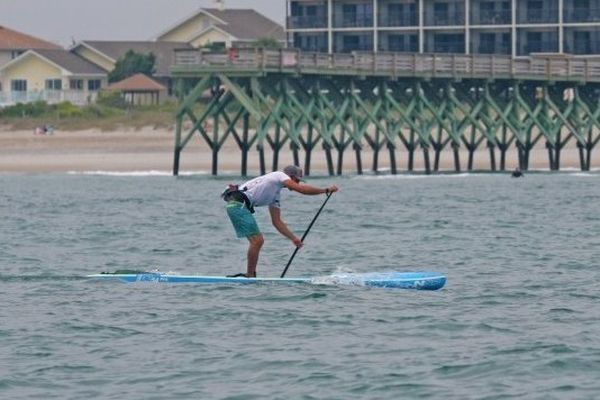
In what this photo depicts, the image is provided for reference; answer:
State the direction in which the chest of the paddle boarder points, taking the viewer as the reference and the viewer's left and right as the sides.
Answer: facing to the right of the viewer

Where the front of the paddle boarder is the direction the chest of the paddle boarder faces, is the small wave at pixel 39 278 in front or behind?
behind
